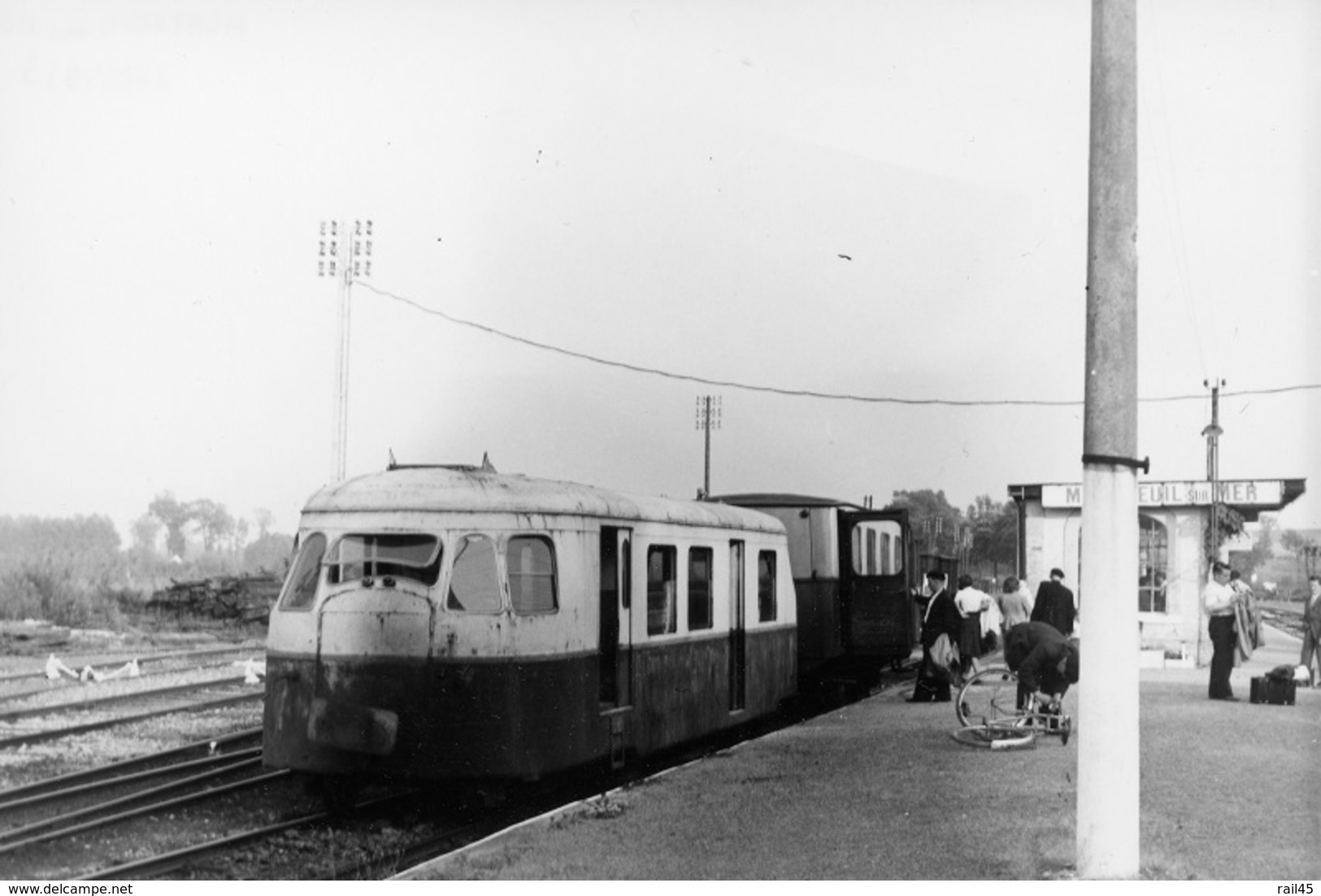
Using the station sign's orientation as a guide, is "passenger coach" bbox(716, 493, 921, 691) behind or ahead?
ahead

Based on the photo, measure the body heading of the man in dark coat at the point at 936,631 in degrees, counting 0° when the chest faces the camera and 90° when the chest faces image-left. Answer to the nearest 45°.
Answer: approximately 90°

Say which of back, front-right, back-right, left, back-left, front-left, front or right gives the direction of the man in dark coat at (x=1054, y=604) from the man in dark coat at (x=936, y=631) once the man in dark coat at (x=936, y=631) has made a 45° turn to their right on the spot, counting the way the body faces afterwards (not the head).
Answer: right

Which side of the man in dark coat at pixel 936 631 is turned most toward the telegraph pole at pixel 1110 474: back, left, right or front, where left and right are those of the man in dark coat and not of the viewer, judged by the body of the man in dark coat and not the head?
left

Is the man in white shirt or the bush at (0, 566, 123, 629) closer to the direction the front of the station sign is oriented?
the man in white shirt

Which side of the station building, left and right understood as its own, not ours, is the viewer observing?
front

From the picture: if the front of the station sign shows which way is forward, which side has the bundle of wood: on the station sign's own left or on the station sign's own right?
on the station sign's own right

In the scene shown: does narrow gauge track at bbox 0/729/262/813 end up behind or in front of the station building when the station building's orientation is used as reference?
in front

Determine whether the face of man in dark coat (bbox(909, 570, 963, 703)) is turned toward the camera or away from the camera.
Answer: toward the camera
